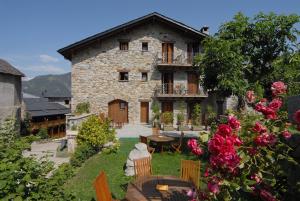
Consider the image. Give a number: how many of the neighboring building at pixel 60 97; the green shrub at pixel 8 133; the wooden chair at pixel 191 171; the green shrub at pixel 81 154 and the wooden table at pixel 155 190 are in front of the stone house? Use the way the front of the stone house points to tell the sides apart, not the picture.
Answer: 4

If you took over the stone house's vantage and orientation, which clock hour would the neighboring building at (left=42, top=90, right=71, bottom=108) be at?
The neighboring building is roughly at 5 o'clock from the stone house.

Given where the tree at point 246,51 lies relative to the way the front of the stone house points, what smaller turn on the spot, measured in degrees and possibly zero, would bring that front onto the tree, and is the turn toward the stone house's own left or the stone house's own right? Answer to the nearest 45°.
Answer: approximately 45° to the stone house's own left

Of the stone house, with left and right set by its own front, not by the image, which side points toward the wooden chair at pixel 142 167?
front

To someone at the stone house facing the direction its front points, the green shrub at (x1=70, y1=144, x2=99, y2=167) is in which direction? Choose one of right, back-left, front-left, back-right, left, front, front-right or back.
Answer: front

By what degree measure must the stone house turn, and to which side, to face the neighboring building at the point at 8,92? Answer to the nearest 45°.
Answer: approximately 90° to its right

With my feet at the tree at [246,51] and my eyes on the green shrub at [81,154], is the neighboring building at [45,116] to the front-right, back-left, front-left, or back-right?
front-right

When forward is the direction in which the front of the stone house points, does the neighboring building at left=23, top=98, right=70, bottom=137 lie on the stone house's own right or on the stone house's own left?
on the stone house's own right

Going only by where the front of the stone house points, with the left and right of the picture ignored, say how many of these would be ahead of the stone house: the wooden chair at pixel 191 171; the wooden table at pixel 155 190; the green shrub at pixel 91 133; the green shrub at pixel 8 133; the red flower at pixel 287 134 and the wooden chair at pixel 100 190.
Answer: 6

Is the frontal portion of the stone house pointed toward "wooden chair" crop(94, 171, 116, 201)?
yes

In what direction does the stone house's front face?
toward the camera

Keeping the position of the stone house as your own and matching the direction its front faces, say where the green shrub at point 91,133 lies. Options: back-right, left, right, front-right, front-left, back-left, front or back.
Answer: front

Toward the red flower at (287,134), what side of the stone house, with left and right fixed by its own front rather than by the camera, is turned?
front
